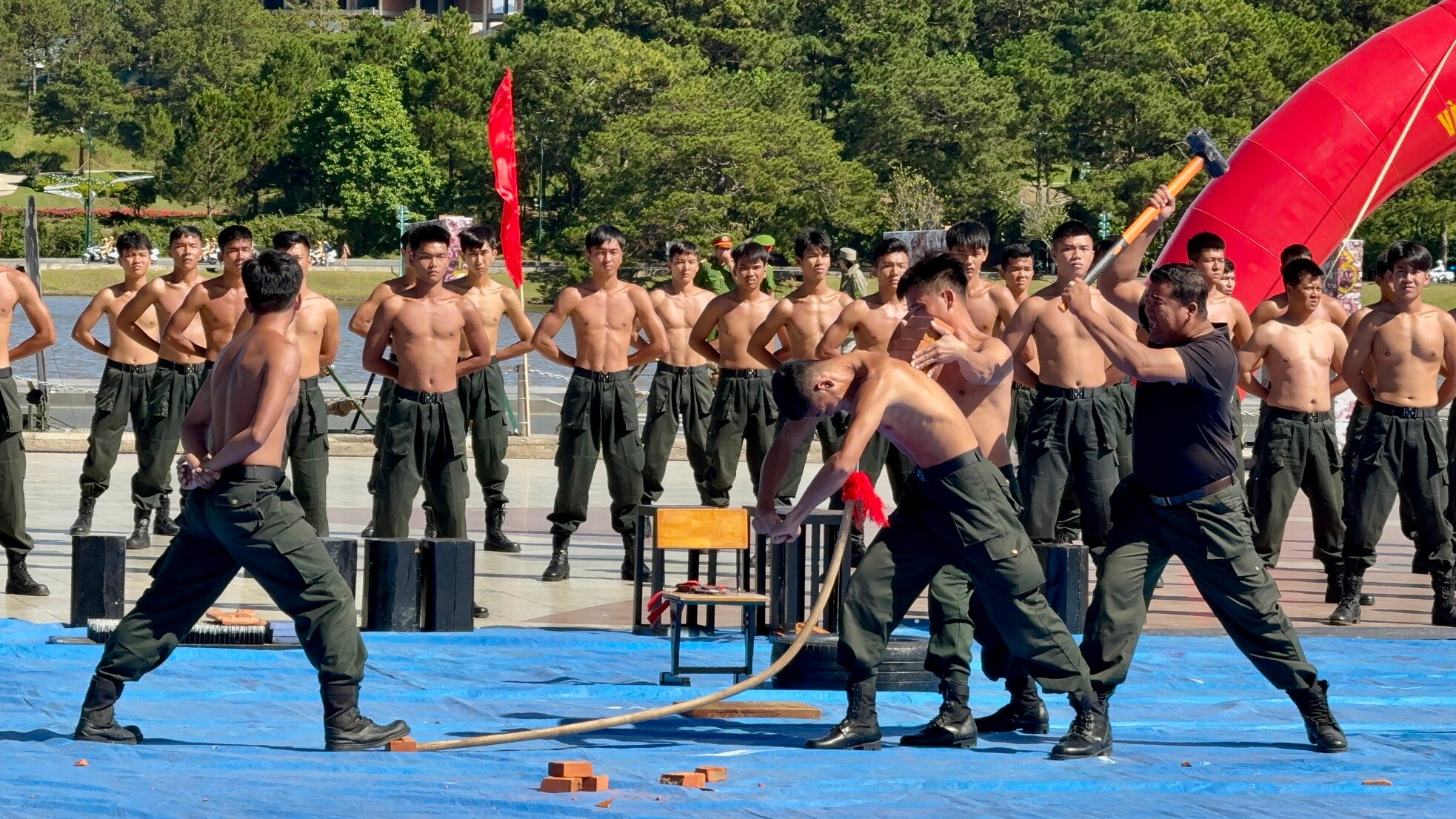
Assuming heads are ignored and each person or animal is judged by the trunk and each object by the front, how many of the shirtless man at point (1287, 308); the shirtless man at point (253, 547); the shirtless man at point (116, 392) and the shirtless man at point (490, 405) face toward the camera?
3

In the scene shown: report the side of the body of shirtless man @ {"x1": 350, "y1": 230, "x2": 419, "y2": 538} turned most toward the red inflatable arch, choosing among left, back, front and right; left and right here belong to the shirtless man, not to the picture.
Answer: left

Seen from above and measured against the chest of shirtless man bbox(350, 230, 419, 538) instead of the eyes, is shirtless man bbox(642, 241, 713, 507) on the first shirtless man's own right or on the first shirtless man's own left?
on the first shirtless man's own left

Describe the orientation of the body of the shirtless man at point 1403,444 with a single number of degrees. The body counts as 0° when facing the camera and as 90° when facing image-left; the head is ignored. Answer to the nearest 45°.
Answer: approximately 0°

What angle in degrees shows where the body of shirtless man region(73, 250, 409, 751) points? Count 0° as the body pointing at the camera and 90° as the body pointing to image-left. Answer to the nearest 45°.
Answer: approximately 225°

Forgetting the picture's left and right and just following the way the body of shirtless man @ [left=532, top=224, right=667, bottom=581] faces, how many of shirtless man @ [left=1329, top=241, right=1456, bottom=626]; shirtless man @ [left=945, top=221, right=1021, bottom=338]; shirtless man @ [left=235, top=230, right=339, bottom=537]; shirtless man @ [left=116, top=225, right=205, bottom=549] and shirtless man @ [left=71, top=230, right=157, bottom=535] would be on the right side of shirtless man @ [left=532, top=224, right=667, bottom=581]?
3

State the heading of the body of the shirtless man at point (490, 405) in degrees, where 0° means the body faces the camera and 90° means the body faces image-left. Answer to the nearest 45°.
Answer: approximately 0°

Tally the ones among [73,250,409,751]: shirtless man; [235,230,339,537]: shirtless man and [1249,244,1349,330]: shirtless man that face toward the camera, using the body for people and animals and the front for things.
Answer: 2
